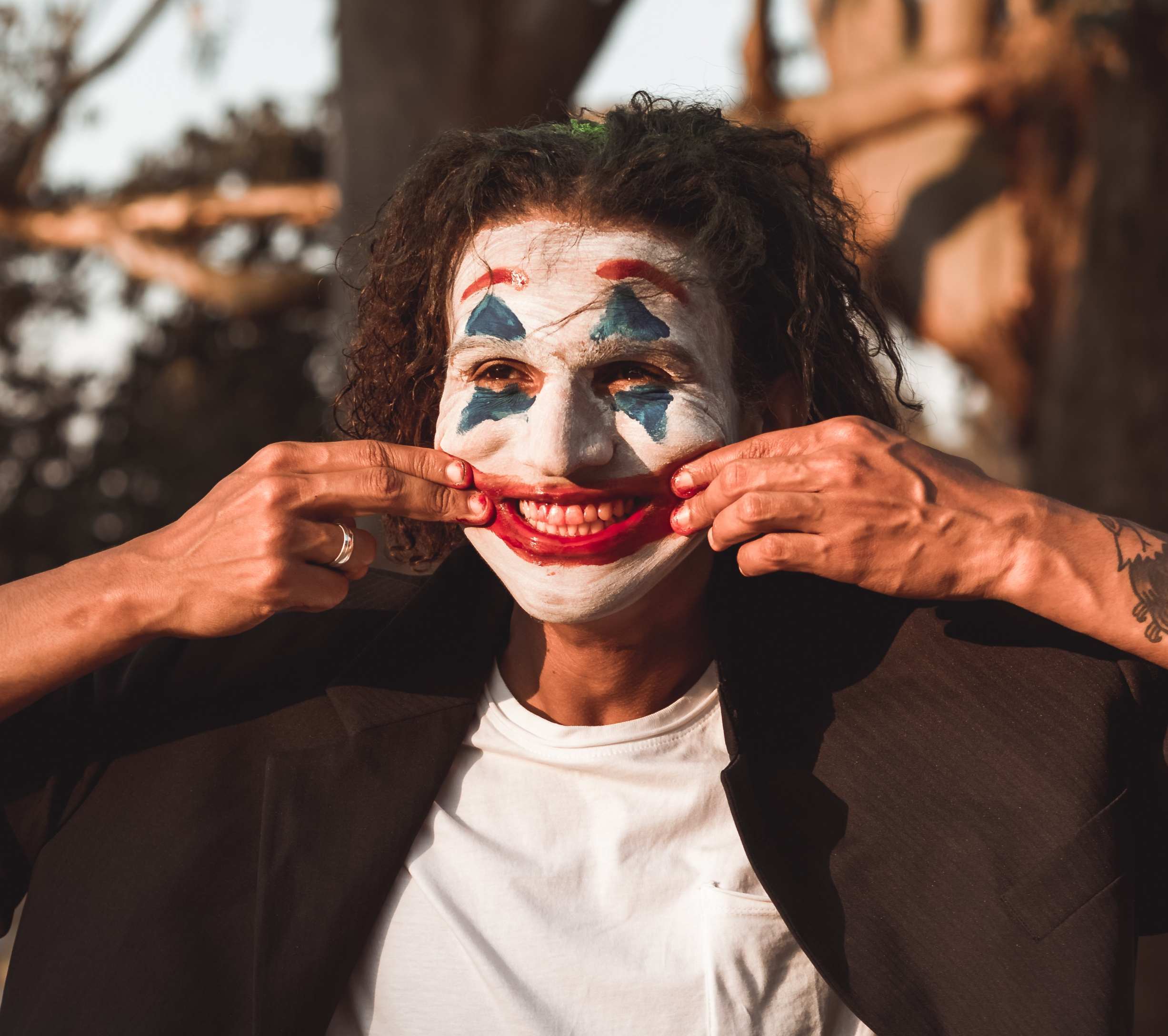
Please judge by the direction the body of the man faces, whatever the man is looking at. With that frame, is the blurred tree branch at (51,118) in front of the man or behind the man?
behind

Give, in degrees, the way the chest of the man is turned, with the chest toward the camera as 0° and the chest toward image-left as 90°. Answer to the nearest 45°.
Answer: approximately 0°

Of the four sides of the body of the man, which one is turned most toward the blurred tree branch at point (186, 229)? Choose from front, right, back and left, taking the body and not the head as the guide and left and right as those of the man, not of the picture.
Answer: back
